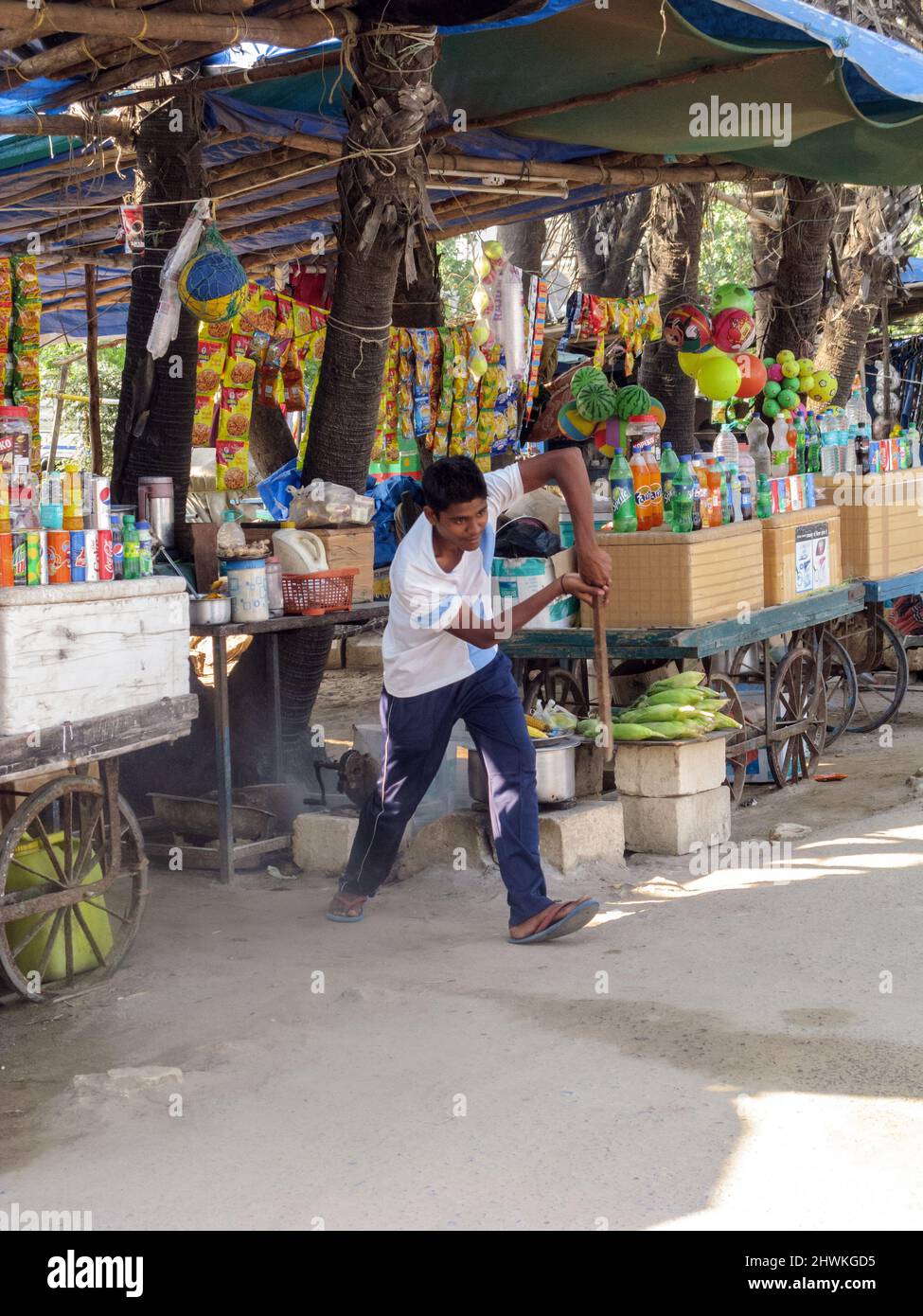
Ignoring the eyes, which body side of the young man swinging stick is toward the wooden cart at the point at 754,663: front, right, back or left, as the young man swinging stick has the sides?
left

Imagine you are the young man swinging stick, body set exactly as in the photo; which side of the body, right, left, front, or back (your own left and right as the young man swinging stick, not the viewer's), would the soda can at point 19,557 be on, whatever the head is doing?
right

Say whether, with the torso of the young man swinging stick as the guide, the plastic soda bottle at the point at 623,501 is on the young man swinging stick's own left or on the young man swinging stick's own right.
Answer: on the young man swinging stick's own left

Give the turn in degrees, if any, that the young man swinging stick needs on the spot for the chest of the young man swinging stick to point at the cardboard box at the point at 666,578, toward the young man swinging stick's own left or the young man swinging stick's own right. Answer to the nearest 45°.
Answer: approximately 90° to the young man swinging stick's own left

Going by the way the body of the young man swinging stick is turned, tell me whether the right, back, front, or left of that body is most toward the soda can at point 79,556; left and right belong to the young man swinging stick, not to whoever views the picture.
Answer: right

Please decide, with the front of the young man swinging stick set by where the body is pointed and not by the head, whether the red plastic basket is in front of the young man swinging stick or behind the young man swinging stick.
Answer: behind

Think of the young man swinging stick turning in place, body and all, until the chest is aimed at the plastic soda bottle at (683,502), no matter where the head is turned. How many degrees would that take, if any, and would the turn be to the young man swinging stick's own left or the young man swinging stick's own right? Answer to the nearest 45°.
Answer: approximately 90° to the young man swinging stick's own left

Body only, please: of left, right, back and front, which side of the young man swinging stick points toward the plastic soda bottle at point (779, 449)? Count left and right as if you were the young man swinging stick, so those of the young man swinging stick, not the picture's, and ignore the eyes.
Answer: left

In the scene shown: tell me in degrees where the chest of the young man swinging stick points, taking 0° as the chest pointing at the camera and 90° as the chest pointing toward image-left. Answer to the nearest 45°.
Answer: approximately 315°

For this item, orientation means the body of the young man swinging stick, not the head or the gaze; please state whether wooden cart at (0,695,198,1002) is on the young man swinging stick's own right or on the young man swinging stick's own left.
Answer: on the young man swinging stick's own right

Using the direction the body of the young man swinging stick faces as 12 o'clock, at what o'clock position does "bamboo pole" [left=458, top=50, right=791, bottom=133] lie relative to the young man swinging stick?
The bamboo pole is roughly at 8 o'clock from the young man swinging stick.

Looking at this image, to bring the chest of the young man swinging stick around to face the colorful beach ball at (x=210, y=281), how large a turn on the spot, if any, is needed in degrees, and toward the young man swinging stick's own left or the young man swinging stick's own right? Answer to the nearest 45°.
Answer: approximately 180°
